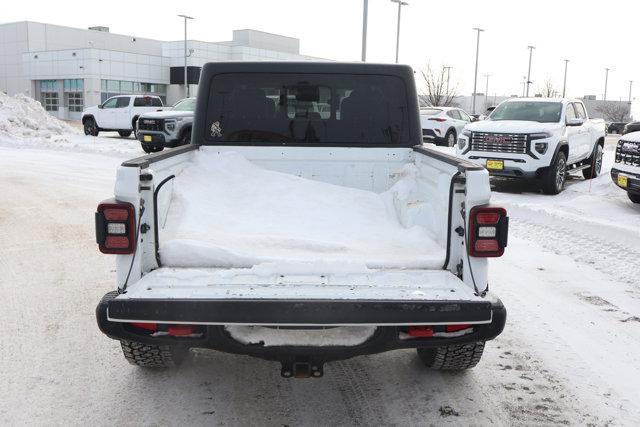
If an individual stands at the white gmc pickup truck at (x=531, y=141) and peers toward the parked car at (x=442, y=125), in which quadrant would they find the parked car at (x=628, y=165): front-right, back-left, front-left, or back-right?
back-right

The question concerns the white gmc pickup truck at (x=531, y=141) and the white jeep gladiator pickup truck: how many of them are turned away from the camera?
1

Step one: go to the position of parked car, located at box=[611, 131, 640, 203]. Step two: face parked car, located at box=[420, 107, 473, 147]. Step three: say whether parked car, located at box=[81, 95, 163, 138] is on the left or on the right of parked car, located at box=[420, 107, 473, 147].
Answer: left

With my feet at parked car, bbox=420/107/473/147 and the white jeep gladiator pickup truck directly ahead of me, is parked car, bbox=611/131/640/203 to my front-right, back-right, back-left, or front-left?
front-left

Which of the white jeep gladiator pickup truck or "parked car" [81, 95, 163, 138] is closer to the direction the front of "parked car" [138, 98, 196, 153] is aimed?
the white jeep gladiator pickup truck

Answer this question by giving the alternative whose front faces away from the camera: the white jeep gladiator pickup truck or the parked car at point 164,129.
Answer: the white jeep gladiator pickup truck

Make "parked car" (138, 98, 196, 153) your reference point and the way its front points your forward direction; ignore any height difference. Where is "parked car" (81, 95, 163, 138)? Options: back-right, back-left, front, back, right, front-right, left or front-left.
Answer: back-right

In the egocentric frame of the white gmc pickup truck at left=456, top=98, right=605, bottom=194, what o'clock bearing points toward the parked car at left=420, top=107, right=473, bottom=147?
The parked car is roughly at 4 o'clock from the white gmc pickup truck.

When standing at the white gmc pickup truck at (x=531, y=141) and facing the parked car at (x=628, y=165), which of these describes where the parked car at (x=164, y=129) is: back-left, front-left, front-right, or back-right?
back-right

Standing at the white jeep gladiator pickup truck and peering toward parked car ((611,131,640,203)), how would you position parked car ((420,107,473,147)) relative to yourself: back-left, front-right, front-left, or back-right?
front-left

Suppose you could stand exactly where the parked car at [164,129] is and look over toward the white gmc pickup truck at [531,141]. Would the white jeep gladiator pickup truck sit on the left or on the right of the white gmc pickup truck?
right

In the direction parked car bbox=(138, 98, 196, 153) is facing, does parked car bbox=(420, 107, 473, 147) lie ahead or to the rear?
to the rear

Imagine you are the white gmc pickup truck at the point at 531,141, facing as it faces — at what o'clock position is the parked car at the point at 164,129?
The parked car is roughly at 2 o'clock from the white gmc pickup truck.

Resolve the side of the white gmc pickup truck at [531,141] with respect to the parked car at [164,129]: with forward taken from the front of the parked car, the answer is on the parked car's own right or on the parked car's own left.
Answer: on the parked car's own left

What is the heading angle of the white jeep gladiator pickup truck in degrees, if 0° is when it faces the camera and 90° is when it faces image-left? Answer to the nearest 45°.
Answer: approximately 180°

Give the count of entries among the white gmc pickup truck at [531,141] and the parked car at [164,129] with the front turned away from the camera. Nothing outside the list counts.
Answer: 0

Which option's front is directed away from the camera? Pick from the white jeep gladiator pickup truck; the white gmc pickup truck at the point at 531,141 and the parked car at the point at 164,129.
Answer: the white jeep gladiator pickup truck

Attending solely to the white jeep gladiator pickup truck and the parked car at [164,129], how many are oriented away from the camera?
1

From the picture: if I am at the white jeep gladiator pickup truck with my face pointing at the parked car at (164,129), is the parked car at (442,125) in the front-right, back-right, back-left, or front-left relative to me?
front-right

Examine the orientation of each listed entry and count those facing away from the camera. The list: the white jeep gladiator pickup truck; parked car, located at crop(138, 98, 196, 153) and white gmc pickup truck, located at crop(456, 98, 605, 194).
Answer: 1

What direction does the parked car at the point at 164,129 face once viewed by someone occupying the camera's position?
facing the viewer and to the left of the viewer
